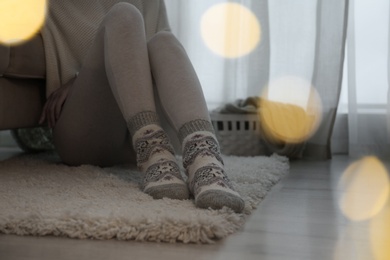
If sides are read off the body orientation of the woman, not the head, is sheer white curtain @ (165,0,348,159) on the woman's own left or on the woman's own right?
on the woman's own left

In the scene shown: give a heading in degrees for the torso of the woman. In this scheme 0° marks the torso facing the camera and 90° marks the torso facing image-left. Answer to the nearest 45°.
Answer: approximately 315°

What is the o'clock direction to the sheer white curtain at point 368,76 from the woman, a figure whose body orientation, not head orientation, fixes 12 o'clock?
The sheer white curtain is roughly at 9 o'clock from the woman.
